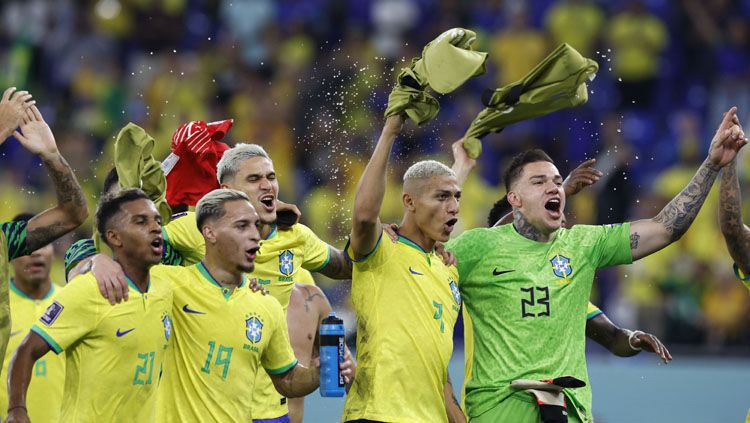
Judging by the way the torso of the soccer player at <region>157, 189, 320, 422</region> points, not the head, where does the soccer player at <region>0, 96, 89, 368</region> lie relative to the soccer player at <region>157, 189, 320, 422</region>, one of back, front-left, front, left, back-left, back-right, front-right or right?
back-right

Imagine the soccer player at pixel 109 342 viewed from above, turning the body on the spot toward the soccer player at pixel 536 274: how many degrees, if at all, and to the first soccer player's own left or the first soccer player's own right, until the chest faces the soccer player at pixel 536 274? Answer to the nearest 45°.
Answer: approximately 45° to the first soccer player's own left

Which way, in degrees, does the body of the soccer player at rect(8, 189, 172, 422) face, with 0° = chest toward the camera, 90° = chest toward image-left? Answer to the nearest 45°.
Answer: approximately 315°
